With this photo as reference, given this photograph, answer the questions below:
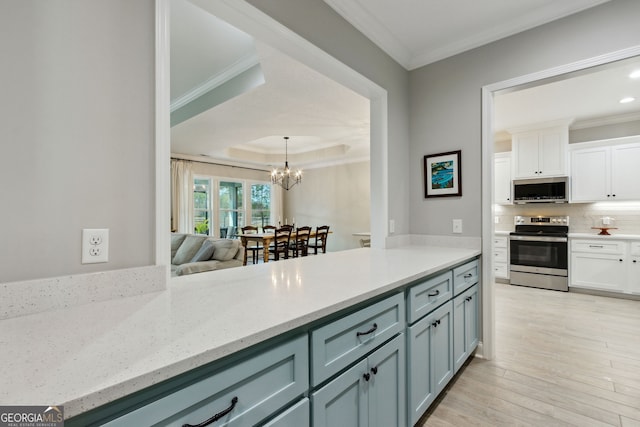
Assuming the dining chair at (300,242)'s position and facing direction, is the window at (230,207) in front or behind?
in front

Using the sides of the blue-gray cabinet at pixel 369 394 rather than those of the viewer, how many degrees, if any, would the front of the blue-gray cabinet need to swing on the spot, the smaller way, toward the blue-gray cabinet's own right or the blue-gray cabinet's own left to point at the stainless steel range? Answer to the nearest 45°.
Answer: approximately 90° to the blue-gray cabinet's own left

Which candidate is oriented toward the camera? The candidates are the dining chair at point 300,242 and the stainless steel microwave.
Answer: the stainless steel microwave

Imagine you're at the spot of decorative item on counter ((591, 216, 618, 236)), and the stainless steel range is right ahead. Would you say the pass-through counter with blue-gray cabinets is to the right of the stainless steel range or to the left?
left

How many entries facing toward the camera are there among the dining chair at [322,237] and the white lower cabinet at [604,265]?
1

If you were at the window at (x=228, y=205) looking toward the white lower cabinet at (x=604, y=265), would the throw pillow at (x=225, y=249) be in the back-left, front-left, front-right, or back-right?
front-right

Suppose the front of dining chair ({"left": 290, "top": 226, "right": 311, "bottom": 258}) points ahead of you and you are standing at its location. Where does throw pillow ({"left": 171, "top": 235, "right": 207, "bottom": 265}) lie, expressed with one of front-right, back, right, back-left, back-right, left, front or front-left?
left

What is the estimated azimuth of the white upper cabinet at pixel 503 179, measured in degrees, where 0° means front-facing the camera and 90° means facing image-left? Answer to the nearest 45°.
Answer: approximately 0°

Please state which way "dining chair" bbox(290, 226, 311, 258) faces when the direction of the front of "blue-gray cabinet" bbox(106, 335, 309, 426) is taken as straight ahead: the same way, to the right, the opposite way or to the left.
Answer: the opposite way

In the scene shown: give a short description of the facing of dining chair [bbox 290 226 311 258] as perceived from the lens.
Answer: facing away from the viewer and to the left of the viewer

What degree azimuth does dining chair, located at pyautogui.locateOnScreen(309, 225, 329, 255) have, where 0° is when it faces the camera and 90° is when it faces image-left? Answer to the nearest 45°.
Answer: approximately 135°

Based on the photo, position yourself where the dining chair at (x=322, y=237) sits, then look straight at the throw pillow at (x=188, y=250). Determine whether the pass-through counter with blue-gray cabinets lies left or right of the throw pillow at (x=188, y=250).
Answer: left

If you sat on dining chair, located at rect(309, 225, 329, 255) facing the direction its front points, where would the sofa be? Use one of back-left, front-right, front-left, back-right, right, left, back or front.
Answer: left

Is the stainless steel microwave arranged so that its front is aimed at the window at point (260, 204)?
no

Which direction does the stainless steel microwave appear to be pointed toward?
toward the camera

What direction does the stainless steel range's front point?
toward the camera

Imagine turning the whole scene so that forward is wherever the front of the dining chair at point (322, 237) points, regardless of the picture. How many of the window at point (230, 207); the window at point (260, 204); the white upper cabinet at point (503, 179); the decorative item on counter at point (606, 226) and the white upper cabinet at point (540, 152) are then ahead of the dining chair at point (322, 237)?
2

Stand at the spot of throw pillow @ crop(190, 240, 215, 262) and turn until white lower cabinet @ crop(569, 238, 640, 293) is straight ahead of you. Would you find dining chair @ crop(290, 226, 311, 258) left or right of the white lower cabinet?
left
